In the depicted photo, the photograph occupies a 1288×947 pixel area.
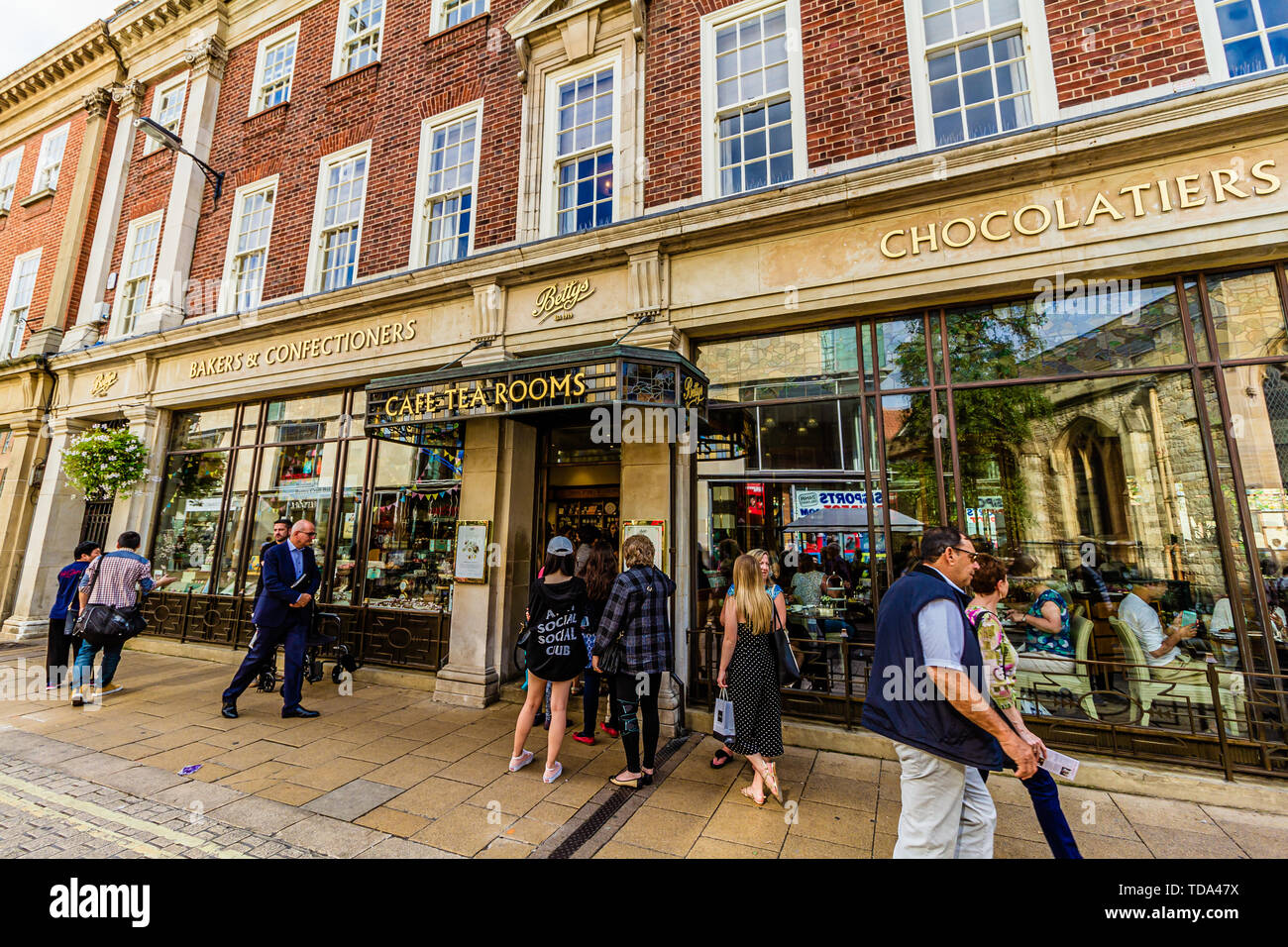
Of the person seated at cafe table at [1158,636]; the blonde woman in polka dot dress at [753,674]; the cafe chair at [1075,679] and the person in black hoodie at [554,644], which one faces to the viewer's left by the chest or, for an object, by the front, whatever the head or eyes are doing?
the cafe chair

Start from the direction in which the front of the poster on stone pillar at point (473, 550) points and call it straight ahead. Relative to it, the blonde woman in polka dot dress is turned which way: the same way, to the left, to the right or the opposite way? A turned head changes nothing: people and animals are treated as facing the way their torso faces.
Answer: the opposite way

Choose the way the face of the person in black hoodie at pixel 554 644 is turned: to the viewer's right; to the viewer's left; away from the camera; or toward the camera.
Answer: away from the camera

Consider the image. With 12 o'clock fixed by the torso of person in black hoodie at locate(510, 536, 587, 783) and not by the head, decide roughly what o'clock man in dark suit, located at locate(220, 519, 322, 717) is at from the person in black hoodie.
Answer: The man in dark suit is roughly at 10 o'clock from the person in black hoodie.

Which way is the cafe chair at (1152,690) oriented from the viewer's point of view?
to the viewer's right

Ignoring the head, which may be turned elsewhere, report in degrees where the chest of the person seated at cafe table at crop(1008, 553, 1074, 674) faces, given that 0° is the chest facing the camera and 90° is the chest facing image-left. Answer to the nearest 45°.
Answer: approximately 90°

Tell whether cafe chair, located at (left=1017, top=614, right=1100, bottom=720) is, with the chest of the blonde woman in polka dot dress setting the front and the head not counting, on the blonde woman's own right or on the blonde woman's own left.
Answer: on the blonde woman's own right

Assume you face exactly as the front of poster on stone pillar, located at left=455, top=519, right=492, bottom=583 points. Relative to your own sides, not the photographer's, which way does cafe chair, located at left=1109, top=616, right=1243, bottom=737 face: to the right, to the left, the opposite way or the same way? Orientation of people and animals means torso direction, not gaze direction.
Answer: to the left

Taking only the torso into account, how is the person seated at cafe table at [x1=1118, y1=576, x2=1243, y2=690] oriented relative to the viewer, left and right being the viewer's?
facing to the right of the viewer

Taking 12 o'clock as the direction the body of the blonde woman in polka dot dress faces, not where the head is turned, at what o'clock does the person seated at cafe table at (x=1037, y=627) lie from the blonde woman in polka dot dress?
The person seated at cafe table is roughly at 2 o'clock from the blonde woman in polka dot dress.

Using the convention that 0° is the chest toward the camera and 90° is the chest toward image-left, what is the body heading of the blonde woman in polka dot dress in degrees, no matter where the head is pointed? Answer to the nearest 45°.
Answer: approximately 180°
